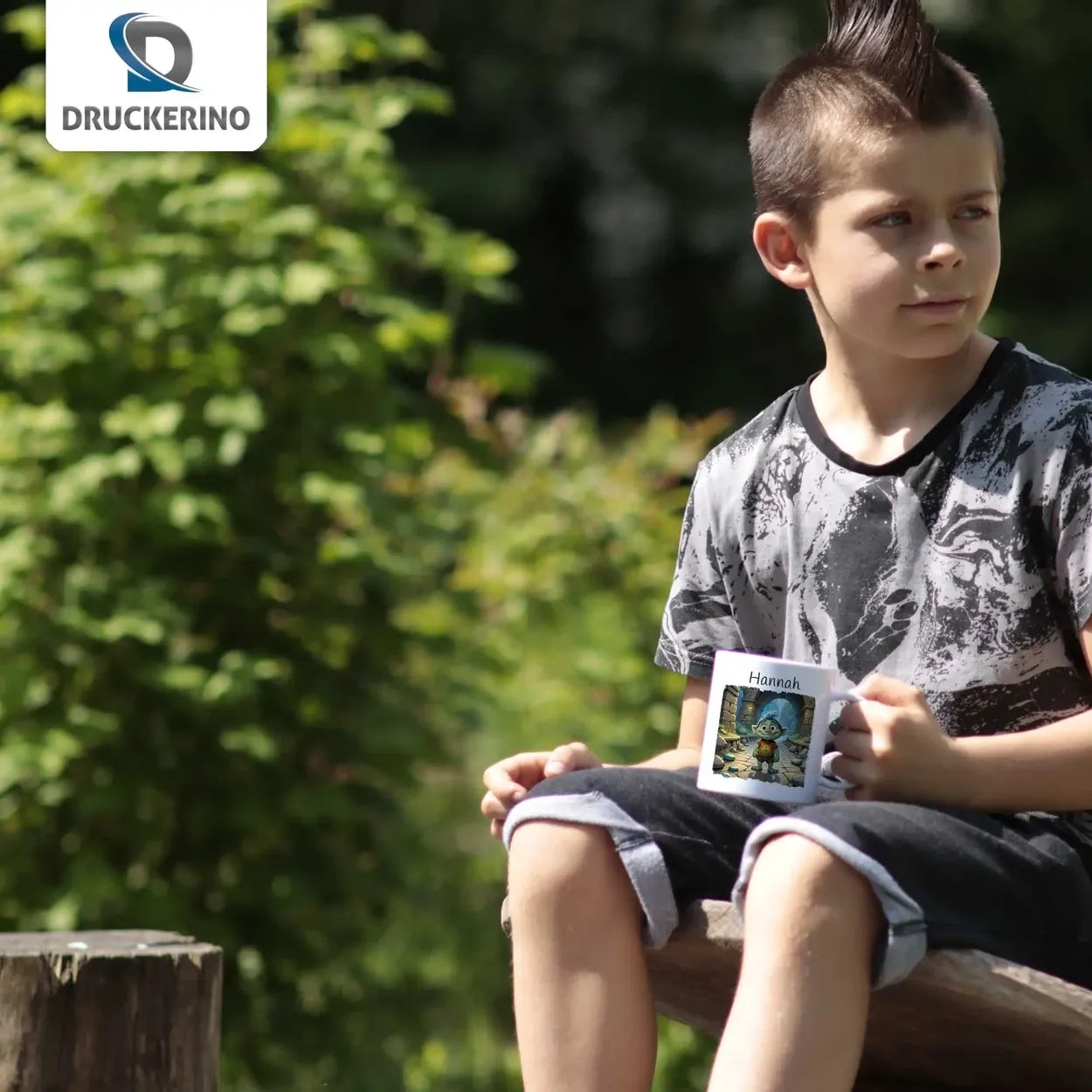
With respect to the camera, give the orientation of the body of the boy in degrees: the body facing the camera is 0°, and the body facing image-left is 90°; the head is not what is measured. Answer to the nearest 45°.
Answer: approximately 45°

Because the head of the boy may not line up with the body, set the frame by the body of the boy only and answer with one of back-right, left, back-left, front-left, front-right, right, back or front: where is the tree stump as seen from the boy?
front-right
